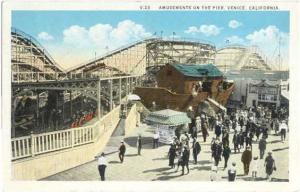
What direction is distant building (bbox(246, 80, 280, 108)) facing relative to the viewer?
toward the camera

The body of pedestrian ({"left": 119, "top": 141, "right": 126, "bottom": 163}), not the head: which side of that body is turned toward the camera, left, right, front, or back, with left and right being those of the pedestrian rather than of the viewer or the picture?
front
